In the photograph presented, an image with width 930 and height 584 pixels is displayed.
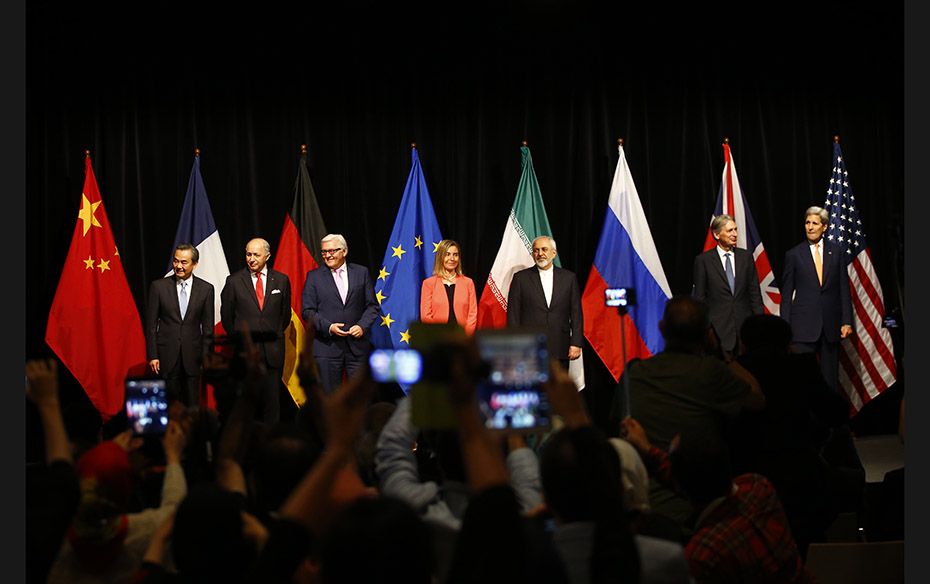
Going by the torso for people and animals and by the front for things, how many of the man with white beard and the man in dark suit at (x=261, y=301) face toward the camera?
2

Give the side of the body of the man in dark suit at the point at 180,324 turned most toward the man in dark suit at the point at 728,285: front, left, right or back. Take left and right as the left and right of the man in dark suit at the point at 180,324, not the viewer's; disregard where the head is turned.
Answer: left

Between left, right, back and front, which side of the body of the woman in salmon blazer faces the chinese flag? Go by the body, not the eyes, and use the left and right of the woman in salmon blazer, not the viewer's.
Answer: right

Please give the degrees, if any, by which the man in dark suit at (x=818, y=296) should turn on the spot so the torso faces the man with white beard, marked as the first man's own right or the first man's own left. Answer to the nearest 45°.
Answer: approximately 45° to the first man's own right

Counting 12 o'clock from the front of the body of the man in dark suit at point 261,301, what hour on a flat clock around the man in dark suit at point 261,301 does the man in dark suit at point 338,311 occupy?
the man in dark suit at point 338,311 is roughly at 9 o'clock from the man in dark suit at point 261,301.

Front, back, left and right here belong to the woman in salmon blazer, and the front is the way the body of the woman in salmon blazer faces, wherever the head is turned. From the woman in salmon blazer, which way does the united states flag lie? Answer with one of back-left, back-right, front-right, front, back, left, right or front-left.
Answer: left

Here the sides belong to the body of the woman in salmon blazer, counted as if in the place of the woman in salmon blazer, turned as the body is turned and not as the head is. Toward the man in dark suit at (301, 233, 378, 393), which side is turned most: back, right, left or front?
right
